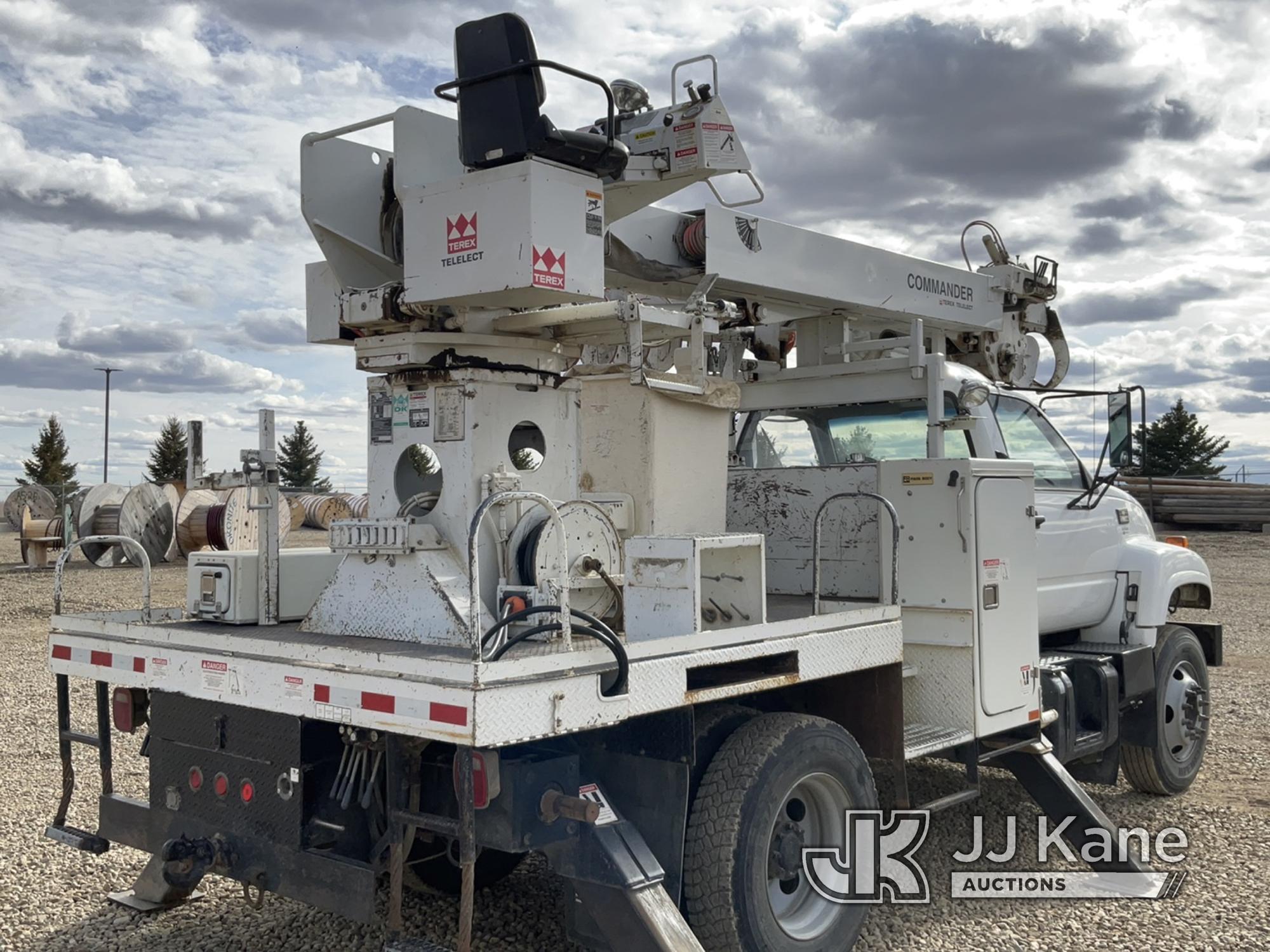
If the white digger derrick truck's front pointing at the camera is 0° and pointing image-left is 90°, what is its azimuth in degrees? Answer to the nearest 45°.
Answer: approximately 225°

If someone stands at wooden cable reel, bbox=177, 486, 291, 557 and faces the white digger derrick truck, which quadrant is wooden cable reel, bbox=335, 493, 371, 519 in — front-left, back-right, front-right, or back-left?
back-left

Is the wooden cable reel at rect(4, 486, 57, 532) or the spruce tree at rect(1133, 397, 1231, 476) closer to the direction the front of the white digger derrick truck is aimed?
the spruce tree

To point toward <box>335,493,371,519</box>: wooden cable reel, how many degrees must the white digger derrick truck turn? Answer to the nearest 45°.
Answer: approximately 45° to its left

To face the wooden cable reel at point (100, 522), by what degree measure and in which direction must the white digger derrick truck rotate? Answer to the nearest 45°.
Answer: approximately 90° to its left

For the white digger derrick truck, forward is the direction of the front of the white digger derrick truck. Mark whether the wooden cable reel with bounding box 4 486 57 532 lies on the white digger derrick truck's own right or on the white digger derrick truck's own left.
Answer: on the white digger derrick truck's own left

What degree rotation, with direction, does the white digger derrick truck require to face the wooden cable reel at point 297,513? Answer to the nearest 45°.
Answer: approximately 45° to its left

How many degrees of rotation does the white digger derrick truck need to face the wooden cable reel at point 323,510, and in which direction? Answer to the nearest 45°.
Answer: approximately 45° to its left
